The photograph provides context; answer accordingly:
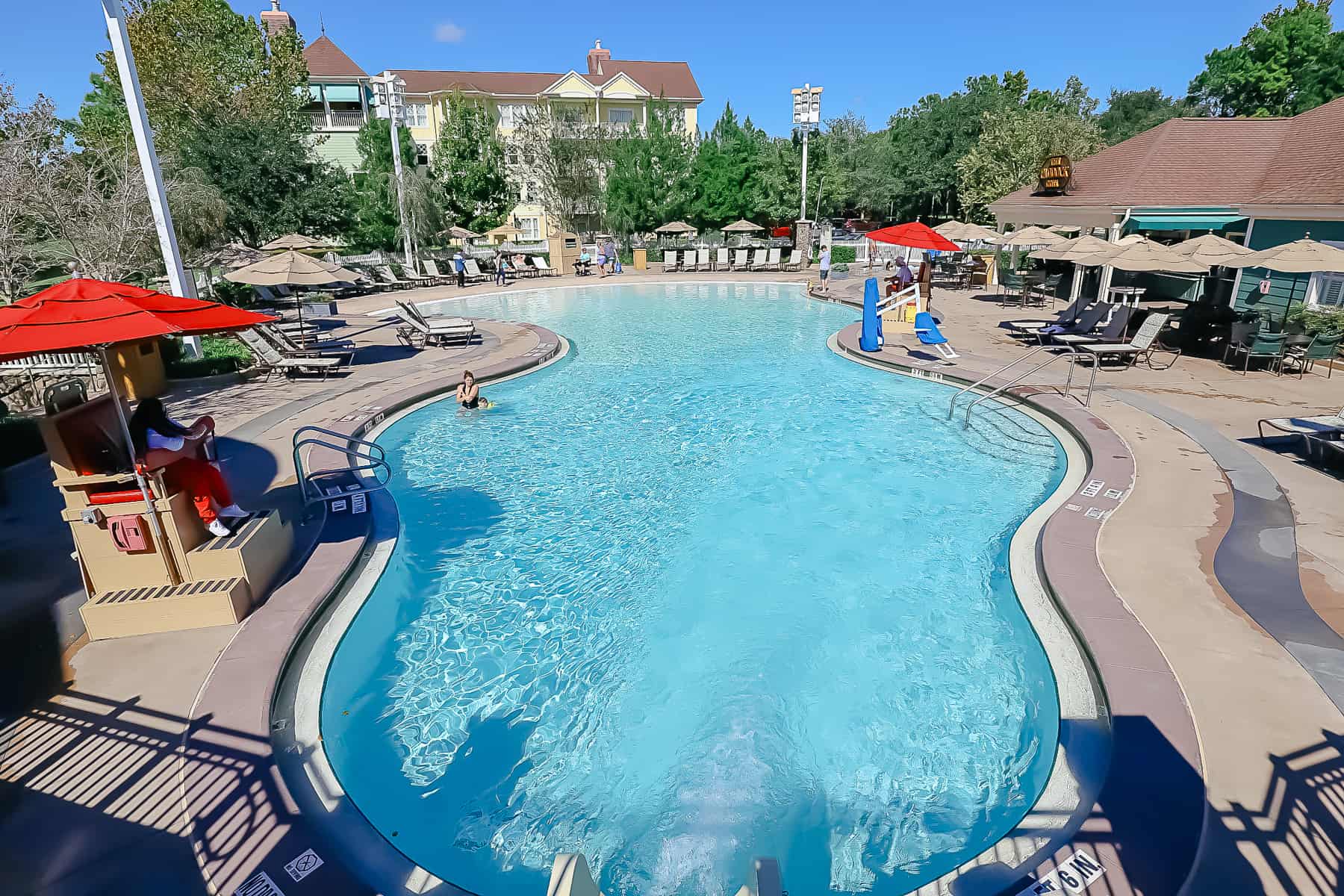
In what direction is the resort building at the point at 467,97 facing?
toward the camera

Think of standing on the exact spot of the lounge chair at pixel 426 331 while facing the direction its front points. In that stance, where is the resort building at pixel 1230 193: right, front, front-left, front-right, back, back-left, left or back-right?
front

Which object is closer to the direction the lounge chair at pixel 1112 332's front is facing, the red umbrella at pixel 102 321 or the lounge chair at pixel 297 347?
the lounge chair

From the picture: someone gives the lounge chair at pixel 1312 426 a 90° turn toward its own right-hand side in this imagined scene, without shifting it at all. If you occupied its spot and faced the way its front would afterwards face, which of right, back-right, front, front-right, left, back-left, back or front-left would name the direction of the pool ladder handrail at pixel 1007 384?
left

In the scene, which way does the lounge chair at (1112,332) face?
to the viewer's left

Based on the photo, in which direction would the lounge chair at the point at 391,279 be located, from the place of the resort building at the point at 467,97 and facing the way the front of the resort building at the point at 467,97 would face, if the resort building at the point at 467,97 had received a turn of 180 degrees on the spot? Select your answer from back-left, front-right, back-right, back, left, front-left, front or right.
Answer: back

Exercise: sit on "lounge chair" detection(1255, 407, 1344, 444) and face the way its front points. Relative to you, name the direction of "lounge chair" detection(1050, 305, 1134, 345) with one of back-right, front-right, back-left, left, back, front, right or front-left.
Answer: front-right

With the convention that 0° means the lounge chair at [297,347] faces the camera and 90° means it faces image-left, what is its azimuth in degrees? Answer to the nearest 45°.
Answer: approximately 270°

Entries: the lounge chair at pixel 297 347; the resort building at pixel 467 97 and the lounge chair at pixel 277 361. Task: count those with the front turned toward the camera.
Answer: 1

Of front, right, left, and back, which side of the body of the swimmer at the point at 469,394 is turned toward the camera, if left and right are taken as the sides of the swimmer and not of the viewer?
front

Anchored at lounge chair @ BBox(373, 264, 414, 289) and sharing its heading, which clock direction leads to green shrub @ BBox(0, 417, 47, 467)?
The green shrub is roughly at 2 o'clock from the lounge chair.

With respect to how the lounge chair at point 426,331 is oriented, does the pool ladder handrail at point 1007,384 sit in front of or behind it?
in front

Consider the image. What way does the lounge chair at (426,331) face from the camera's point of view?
to the viewer's right

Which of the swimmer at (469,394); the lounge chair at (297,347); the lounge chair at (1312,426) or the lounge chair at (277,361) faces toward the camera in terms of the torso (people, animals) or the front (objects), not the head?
the swimmer

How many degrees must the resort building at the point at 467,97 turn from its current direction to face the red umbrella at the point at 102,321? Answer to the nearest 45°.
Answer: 0° — it already faces it
